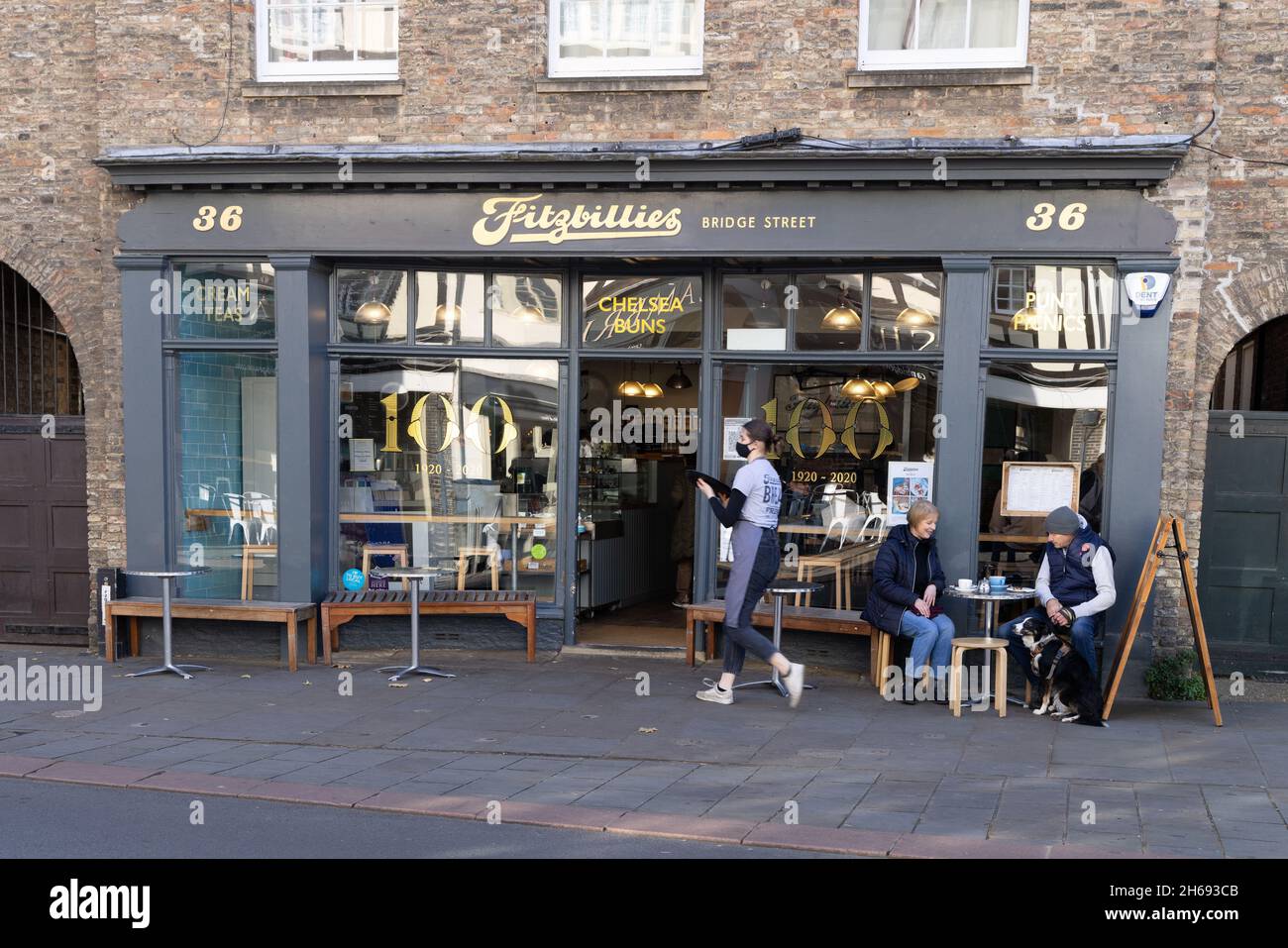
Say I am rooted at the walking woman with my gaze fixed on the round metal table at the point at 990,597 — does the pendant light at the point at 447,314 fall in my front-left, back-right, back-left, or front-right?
back-left

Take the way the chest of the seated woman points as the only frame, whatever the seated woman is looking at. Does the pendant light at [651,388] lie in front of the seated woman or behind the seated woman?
behind

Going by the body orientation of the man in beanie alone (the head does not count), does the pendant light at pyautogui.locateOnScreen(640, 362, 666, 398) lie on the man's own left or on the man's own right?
on the man's own right

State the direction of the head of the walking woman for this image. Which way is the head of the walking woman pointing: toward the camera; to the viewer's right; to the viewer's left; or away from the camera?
to the viewer's left

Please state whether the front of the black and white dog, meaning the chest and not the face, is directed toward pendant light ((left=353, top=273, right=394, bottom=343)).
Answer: yes

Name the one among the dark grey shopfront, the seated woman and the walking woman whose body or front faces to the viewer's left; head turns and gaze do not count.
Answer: the walking woman

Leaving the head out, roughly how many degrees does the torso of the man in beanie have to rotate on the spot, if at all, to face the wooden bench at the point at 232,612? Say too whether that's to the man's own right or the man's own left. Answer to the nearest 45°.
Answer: approximately 45° to the man's own right

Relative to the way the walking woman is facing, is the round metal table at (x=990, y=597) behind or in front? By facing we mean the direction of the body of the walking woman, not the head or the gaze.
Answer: behind

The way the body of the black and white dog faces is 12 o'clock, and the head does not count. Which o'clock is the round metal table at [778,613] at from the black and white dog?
The round metal table is roughly at 12 o'clock from the black and white dog.
